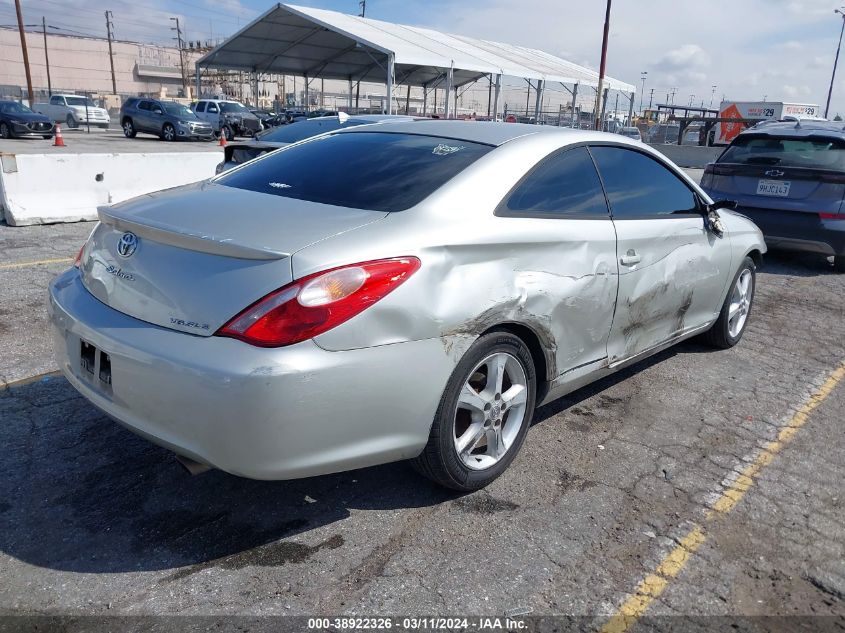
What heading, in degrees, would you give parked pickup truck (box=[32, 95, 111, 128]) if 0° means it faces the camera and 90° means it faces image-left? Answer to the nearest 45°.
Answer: approximately 315°

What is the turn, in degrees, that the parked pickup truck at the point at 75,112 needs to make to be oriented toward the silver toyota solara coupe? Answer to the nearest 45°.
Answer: approximately 45° to its right

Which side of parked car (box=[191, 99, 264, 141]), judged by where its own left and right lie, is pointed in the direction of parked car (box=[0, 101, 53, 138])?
right

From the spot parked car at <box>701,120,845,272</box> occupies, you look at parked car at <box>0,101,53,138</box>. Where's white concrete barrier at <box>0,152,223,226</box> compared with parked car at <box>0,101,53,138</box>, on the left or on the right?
left

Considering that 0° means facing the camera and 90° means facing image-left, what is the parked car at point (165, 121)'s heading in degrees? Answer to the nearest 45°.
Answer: approximately 315°

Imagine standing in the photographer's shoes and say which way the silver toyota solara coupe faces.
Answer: facing away from the viewer and to the right of the viewer

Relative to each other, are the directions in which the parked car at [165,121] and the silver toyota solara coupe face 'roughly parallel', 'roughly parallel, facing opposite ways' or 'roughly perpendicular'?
roughly perpendicular

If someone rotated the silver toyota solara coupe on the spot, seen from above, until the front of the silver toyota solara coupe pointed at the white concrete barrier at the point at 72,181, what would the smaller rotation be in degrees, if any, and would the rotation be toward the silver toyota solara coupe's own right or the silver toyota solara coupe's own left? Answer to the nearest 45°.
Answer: approximately 90° to the silver toyota solara coupe's own left

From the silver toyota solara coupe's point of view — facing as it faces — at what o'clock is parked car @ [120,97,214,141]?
The parked car is roughly at 10 o'clock from the silver toyota solara coupe.

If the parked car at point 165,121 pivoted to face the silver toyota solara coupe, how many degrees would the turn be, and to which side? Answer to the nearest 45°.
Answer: approximately 45° to its right

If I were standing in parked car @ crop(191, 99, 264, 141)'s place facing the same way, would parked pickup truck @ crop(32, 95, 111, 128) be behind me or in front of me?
behind
